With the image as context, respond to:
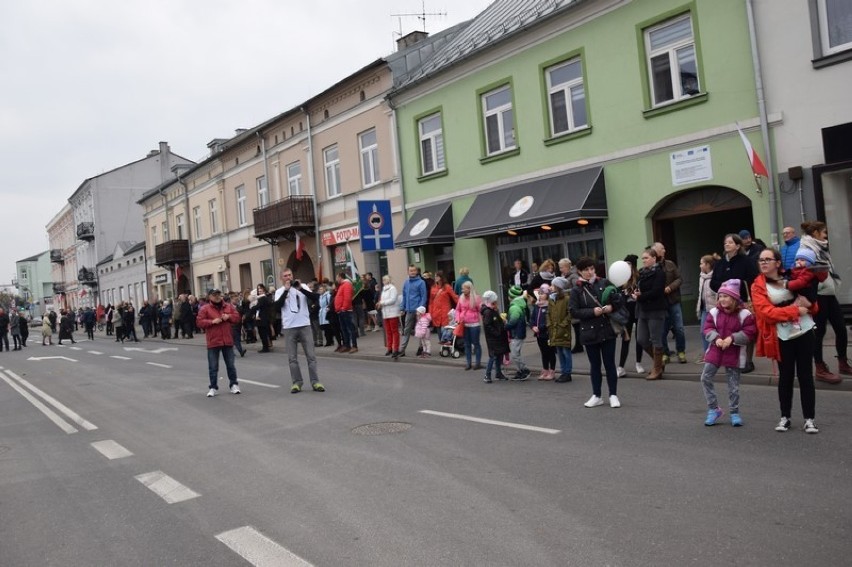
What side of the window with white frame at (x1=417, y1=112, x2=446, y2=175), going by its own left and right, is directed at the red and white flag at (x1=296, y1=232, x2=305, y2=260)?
right

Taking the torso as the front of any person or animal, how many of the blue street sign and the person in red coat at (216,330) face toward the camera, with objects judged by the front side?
2

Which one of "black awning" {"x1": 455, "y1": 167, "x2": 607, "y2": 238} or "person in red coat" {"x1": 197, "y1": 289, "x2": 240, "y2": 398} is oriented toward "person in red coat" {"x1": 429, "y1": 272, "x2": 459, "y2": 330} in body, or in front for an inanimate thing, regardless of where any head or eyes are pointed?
the black awning

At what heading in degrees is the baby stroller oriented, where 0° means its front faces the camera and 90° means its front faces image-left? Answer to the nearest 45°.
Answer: approximately 45°

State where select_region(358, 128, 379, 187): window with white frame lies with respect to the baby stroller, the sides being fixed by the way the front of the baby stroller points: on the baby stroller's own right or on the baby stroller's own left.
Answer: on the baby stroller's own right

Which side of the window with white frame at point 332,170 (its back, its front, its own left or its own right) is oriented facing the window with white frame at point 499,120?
left

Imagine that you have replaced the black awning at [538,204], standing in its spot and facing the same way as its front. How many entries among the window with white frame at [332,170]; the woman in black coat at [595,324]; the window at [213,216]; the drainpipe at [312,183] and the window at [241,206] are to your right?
4

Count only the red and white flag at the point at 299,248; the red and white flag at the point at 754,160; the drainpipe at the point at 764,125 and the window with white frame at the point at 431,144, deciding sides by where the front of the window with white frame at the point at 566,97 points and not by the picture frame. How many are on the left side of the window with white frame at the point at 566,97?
2

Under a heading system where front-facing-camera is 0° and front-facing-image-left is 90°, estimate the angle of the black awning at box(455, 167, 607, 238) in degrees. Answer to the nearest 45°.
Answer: approximately 45°
